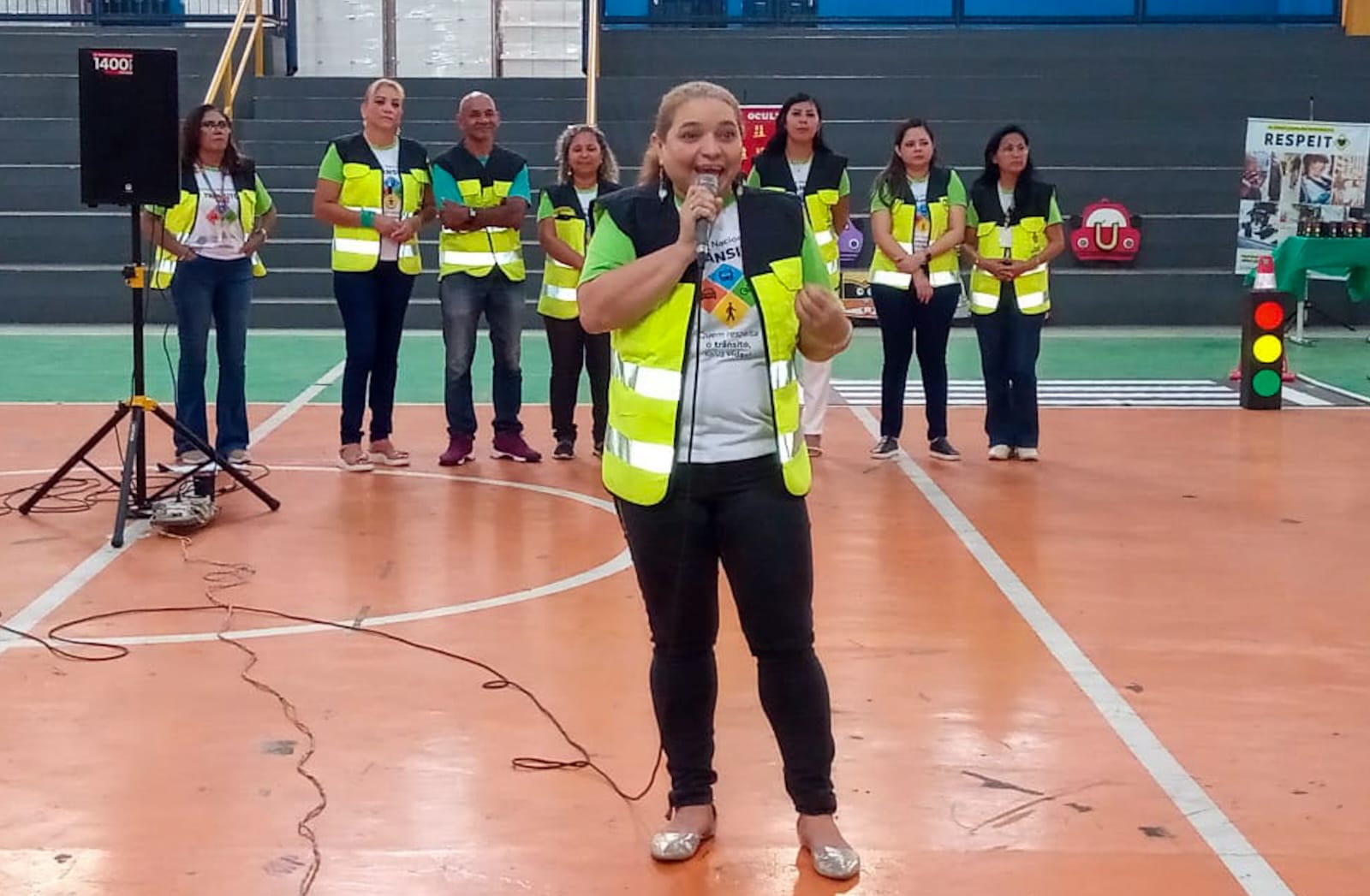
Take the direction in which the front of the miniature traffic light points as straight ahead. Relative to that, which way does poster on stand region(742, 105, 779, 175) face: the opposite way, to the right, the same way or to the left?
the same way

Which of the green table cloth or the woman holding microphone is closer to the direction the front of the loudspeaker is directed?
the woman holding microphone

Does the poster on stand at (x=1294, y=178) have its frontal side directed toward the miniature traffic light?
yes

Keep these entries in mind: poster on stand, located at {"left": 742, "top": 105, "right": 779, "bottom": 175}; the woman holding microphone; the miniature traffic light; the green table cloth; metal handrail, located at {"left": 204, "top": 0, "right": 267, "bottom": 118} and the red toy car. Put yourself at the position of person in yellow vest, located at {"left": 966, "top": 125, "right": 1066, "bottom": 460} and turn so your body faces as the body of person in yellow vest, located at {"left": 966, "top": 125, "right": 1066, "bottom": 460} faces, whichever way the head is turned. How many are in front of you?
1

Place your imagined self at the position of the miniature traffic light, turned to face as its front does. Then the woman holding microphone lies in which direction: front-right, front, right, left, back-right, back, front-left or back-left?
front

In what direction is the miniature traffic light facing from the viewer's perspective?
toward the camera

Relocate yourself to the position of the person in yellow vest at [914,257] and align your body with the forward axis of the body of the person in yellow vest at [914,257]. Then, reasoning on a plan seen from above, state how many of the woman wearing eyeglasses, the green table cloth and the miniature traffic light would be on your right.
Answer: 1

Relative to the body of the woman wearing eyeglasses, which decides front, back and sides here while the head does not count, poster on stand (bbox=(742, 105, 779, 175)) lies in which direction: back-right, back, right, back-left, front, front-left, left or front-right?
back-left

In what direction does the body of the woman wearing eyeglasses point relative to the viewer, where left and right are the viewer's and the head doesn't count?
facing the viewer

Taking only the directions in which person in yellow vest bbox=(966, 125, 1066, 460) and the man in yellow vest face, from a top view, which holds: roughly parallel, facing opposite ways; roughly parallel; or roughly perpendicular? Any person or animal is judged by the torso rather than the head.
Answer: roughly parallel

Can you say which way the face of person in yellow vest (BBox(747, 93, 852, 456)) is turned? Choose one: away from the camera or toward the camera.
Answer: toward the camera

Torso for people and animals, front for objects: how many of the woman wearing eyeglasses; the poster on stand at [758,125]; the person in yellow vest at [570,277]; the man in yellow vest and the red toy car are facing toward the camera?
5

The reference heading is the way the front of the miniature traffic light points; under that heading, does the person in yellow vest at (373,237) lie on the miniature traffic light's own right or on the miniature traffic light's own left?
on the miniature traffic light's own right

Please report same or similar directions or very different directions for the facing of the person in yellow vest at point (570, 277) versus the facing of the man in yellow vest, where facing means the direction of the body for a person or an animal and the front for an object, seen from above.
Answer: same or similar directions

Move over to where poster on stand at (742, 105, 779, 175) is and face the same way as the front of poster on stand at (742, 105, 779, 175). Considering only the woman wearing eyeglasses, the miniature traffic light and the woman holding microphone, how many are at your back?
0

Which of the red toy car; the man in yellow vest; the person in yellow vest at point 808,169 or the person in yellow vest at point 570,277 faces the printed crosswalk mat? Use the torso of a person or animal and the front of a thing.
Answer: the red toy car

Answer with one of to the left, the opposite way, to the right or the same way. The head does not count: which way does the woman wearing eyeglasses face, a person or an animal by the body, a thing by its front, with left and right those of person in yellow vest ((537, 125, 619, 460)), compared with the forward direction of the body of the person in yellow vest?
the same way

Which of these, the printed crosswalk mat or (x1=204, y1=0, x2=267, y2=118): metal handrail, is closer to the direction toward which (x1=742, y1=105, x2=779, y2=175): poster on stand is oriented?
the printed crosswalk mat

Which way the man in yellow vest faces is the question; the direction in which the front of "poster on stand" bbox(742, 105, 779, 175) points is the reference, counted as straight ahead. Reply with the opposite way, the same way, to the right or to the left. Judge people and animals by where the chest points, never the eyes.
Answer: the same way

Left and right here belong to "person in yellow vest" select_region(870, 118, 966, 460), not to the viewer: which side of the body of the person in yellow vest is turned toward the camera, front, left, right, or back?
front
